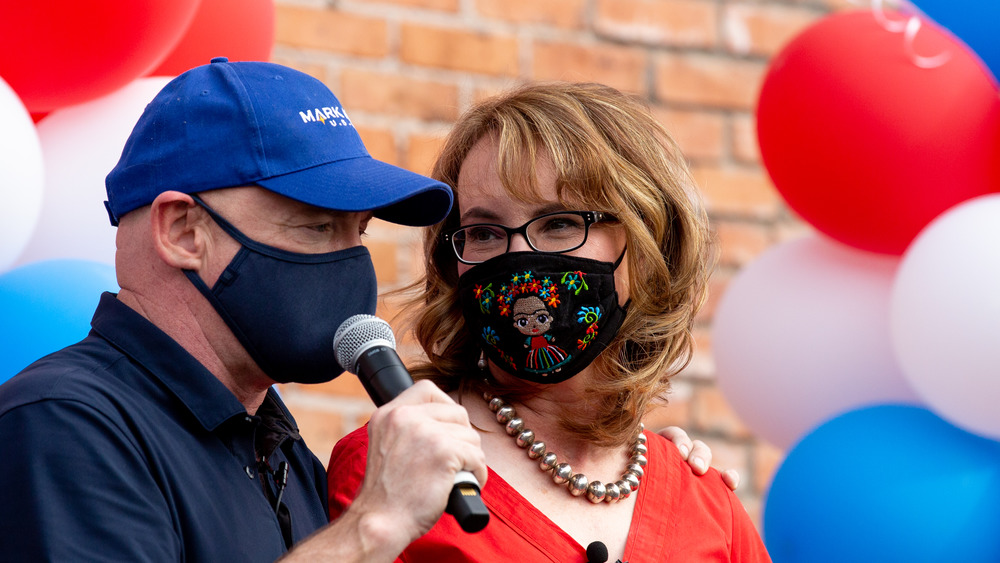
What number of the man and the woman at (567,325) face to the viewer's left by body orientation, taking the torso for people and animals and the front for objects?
0

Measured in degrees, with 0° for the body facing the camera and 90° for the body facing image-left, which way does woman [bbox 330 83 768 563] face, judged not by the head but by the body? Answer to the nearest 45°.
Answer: approximately 0°

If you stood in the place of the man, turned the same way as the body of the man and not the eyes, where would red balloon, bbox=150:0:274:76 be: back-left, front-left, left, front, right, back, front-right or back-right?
back-left

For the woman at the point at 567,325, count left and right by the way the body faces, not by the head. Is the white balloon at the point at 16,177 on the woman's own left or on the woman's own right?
on the woman's own right

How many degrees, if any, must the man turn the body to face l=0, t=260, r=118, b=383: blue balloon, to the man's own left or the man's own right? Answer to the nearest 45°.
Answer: approximately 180°

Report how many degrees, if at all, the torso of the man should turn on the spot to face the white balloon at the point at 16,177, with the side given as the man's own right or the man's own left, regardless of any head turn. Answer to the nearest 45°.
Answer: approximately 180°

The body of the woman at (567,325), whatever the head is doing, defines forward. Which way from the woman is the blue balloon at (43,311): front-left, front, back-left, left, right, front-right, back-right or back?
right

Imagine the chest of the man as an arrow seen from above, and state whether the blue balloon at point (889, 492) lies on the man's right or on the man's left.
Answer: on the man's left

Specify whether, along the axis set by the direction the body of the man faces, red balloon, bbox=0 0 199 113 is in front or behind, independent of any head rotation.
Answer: behind

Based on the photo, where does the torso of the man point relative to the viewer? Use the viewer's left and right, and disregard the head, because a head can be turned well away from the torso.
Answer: facing the viewer and to the right of the viewer

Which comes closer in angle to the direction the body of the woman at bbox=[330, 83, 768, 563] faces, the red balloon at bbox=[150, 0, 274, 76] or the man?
the man
